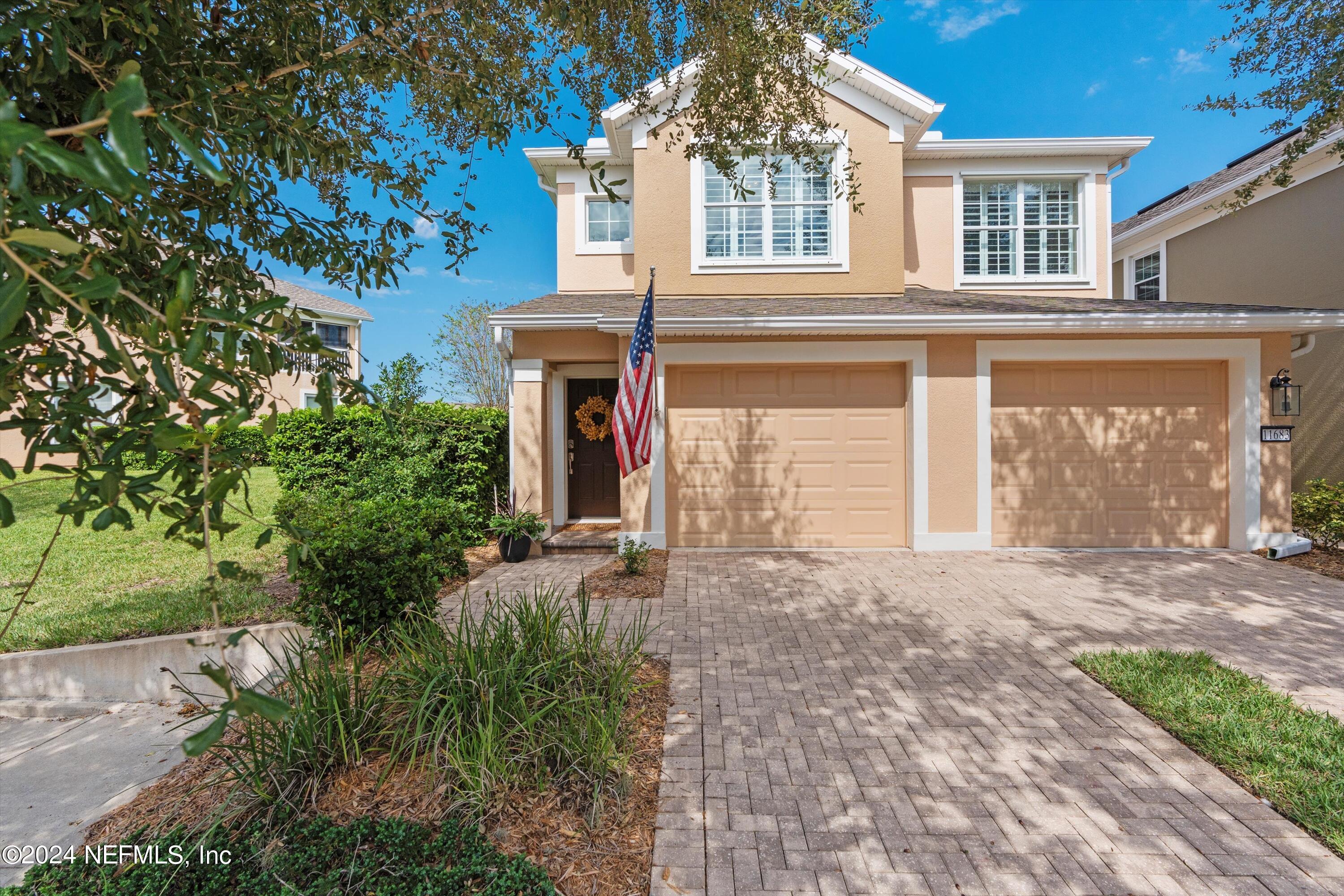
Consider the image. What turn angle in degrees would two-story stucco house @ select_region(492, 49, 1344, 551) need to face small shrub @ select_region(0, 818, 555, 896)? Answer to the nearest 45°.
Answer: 0° — it already faces it

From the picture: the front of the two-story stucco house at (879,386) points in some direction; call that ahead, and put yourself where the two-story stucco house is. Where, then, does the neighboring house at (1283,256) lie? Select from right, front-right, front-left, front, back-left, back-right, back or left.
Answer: back-left

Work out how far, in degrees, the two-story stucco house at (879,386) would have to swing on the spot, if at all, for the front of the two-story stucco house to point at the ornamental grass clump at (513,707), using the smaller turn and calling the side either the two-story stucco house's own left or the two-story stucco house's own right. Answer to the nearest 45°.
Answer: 0° — it already faces it

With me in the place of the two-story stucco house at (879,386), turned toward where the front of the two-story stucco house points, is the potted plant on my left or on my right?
on my right

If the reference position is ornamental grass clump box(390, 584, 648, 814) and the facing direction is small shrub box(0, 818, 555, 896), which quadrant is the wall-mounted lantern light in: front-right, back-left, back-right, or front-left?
back-left

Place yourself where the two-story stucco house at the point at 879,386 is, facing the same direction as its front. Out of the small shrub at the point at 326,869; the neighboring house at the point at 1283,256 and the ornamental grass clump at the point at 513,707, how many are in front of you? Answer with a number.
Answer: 2

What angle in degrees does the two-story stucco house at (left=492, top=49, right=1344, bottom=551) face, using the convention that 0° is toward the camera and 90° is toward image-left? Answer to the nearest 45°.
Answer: approximately 0°
